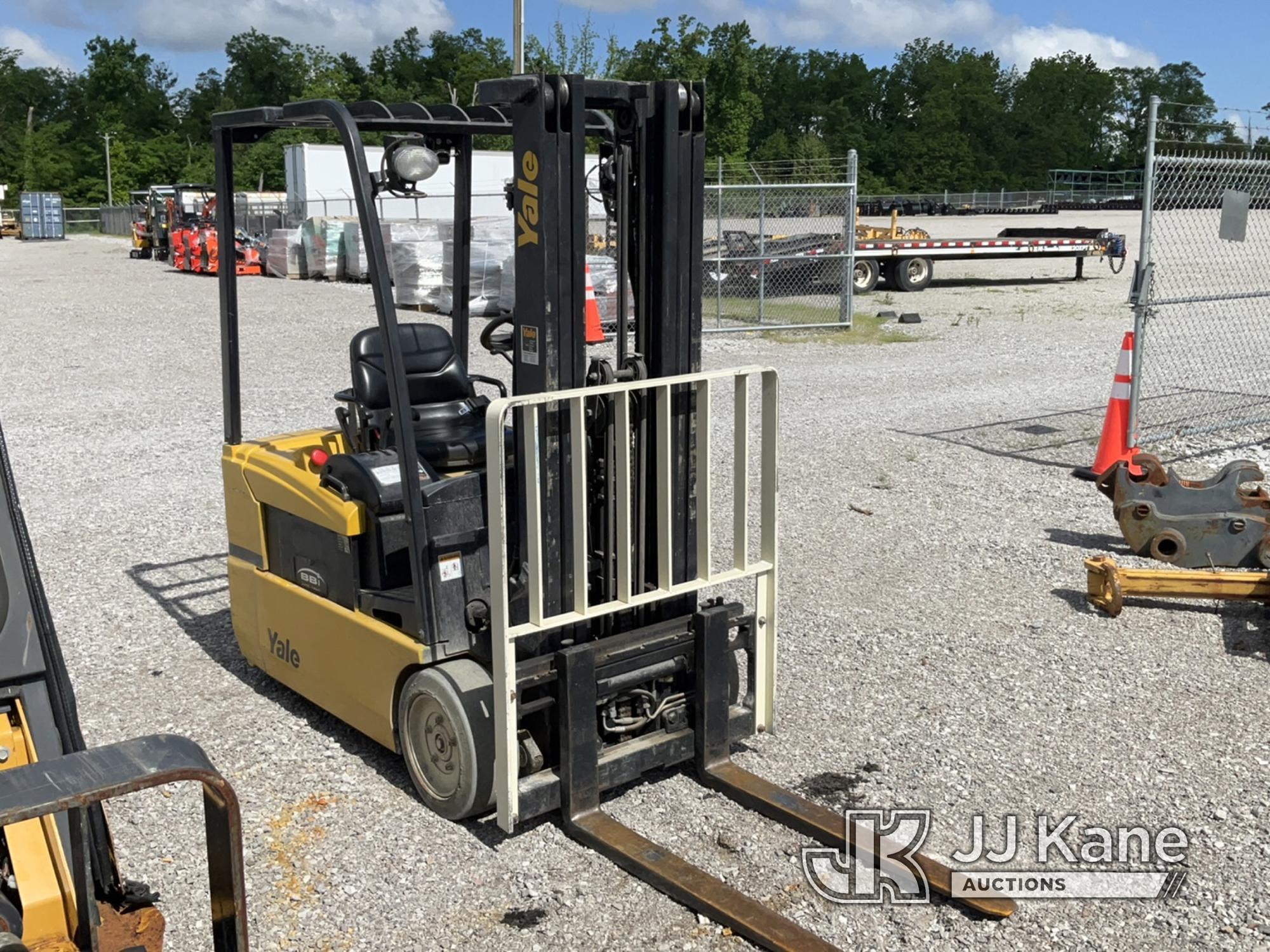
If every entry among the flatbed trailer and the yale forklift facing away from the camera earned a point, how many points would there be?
0

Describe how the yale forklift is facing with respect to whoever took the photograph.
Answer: facing the viewer and to the right of the viewer

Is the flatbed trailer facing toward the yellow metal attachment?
no

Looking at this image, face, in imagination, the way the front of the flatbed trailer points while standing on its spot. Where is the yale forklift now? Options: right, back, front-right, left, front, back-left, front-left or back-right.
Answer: right

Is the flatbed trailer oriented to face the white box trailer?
no

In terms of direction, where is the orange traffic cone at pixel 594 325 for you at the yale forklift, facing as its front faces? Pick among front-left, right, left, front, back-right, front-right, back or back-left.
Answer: back-left

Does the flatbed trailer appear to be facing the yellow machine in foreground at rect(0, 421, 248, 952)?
no

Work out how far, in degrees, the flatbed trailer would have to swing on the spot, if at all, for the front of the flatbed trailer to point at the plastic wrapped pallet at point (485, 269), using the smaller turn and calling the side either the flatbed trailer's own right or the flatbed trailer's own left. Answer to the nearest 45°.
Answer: approximately 135° to the flatbed trailer's own right

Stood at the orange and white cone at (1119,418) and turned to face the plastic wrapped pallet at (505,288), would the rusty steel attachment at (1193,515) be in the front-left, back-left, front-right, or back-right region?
back-left

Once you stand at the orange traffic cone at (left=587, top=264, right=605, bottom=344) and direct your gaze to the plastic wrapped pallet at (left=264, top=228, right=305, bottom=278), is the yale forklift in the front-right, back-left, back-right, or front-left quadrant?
back-left

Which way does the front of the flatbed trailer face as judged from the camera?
facing to the right of the viewer

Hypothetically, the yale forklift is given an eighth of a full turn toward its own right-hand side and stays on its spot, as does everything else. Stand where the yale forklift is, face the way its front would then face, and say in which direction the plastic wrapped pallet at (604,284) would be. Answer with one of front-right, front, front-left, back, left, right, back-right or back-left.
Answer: back

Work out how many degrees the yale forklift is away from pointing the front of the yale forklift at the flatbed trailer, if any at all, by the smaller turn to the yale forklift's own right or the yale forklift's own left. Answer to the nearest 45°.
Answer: approximately 135° to the yale forklift's own left

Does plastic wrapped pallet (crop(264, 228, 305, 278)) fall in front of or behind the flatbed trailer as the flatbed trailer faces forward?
behind

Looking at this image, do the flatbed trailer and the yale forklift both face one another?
no

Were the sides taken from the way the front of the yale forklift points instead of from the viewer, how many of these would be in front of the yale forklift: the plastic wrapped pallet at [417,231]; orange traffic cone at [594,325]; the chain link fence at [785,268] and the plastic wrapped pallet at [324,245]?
0

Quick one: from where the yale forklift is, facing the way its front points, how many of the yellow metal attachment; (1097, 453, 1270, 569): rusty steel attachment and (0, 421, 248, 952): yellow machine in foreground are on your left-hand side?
2
